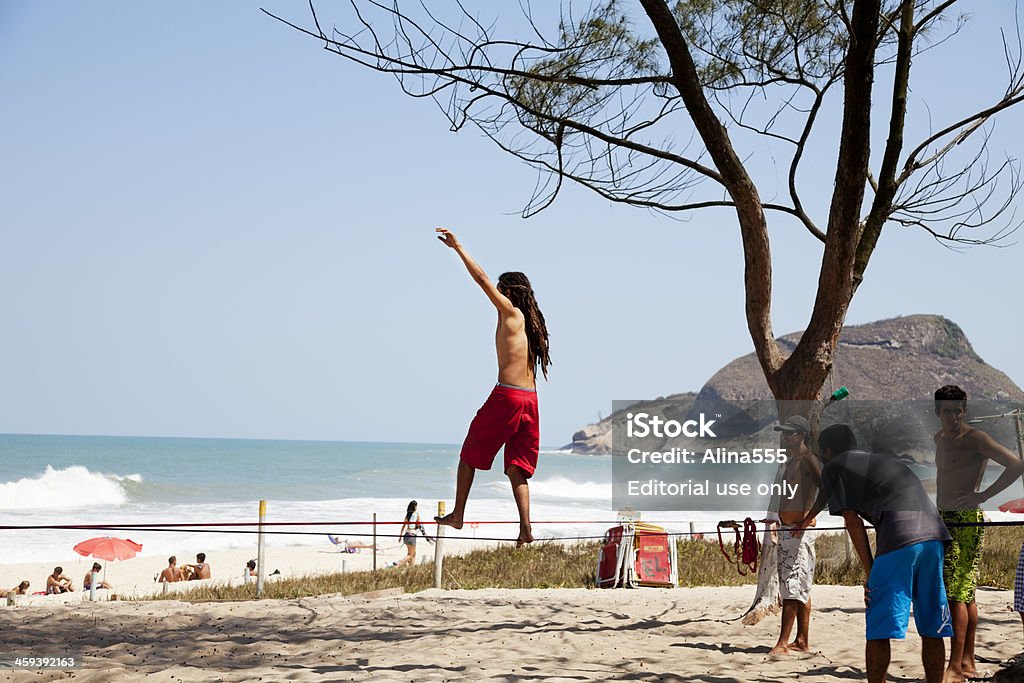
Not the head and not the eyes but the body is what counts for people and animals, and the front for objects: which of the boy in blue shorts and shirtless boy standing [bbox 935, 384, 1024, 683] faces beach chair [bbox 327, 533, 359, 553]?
the boy in blue shorts

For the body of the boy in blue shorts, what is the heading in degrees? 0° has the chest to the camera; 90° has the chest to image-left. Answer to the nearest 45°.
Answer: approximately 135°

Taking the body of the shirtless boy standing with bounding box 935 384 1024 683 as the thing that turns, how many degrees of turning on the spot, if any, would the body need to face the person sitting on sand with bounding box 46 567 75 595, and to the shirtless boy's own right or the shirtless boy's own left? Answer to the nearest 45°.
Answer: approximately 45° to the shirtless boy's own right

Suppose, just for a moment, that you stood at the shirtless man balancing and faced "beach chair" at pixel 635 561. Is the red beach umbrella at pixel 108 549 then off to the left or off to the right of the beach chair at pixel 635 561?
left

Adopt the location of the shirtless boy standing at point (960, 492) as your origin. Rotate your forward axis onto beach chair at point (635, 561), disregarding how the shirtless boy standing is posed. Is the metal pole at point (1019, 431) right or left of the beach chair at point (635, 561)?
right

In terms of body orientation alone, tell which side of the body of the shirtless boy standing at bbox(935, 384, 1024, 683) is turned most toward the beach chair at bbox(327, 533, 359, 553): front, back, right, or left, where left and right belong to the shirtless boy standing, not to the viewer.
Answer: right

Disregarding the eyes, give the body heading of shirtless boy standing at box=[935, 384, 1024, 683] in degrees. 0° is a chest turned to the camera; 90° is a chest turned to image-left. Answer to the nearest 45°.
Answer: approximately 45°
